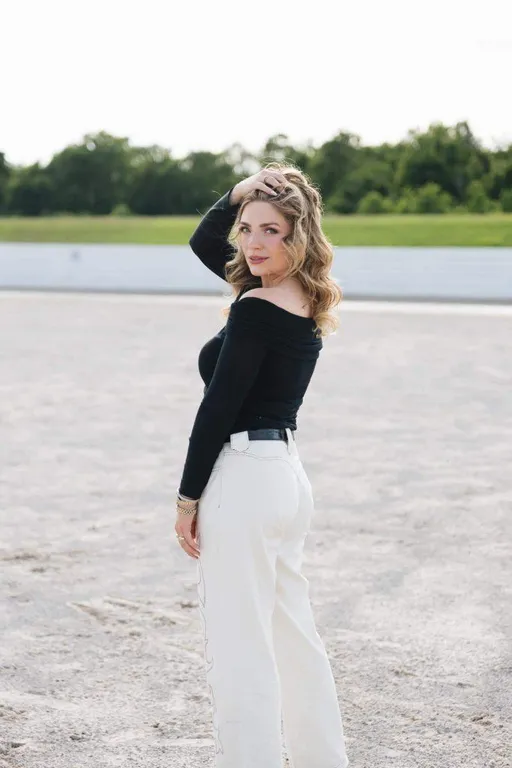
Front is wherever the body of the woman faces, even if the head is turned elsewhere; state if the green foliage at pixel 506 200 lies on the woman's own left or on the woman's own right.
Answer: on the woman's own right

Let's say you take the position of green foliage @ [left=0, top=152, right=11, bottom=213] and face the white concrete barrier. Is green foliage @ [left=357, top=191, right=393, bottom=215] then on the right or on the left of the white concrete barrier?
left

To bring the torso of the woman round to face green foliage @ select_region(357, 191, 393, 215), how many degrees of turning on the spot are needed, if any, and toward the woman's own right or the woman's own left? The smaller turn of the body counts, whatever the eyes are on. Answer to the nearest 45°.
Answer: approximately 45° to the woman's own right

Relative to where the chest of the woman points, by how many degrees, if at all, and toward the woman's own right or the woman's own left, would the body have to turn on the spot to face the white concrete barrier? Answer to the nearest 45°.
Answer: approximately 45° to the woman's own right

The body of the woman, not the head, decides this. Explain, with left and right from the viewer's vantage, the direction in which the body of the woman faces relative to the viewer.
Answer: facing away from the viewer and to the left of the viewer

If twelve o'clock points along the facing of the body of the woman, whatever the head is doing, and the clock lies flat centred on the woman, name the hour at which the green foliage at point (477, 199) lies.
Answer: The green foliage is roughly at 2 o'clock from the woman.

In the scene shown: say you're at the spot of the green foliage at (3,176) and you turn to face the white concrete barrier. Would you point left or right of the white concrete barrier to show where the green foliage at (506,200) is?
left
